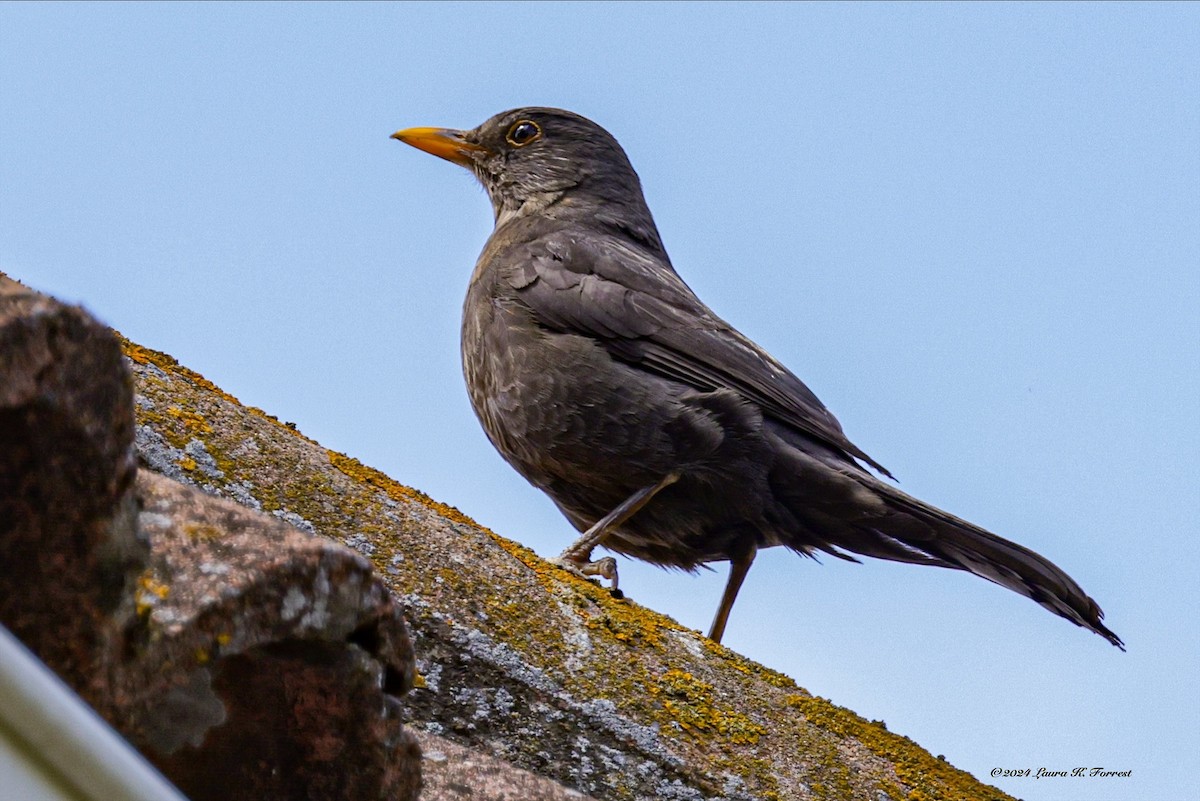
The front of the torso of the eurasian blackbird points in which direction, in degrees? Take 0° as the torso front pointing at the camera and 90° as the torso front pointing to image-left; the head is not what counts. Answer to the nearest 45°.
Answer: approximately 90°
